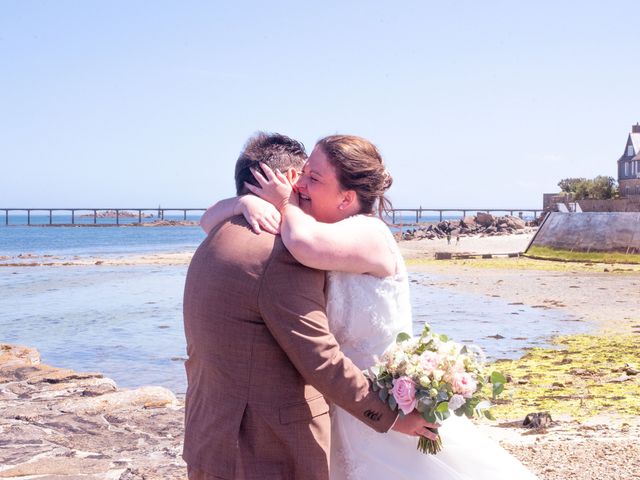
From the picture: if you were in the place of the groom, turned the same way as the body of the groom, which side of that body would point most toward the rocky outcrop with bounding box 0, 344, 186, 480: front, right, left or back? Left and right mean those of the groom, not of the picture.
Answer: left

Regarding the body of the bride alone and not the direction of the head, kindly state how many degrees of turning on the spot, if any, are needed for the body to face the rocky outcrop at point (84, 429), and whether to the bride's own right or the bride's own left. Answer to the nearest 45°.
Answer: approximately 45° to the bride's own right

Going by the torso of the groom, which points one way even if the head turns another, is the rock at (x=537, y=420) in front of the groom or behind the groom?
in front

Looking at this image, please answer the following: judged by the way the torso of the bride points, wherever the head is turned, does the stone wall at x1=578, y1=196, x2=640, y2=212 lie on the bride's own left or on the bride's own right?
on the bride's own right

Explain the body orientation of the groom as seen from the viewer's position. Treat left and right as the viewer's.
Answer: facing away from the viewer and to the right of the viewer

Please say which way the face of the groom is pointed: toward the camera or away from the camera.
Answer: away from the camera

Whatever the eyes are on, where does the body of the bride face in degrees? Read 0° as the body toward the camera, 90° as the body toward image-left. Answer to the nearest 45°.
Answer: approximately 90°

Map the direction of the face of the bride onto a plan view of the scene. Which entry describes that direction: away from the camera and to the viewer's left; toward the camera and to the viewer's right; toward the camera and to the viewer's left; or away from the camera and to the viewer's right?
toward the camera and to the viewer's left
